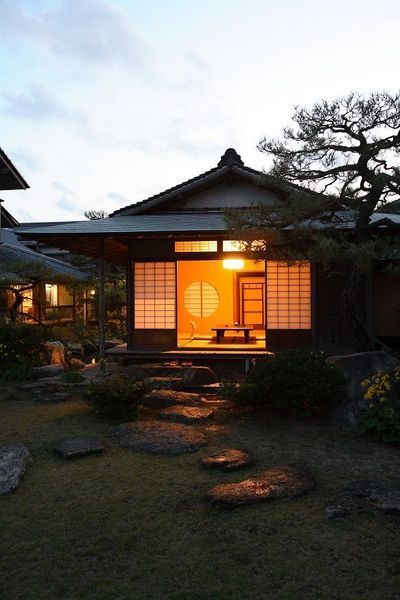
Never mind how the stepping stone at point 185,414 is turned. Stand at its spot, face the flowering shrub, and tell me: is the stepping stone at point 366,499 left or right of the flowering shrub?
right

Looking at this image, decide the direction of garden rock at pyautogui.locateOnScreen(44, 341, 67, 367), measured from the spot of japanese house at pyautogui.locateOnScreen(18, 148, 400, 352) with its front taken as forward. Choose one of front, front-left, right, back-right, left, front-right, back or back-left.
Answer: right

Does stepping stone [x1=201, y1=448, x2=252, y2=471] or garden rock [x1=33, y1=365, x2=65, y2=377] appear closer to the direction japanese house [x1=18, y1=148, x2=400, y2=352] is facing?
the stepping stone

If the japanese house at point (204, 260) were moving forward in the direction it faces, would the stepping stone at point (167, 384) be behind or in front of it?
in front

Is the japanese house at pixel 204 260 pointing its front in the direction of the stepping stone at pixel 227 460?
yes

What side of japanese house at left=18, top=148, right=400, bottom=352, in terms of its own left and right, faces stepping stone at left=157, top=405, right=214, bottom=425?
front

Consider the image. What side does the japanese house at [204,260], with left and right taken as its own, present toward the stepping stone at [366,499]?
front

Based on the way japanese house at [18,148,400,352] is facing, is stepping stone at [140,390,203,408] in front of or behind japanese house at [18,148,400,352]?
in front

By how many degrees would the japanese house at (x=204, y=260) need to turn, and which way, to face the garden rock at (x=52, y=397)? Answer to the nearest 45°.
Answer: approximately 45° to its right

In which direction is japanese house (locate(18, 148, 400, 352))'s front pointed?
toward the camera

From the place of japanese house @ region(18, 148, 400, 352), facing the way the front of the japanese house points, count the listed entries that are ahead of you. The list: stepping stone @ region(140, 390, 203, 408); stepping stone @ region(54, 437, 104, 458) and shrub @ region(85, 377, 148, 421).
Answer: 3

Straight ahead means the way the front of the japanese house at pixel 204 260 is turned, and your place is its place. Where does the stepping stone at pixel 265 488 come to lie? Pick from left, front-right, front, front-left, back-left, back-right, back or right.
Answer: front
